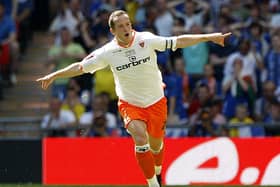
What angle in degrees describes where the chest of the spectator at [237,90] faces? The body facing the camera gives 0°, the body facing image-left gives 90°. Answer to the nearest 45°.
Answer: approximately 0°

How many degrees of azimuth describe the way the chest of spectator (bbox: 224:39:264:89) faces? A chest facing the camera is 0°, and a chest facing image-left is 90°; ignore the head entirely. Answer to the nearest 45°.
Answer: approximately 0°

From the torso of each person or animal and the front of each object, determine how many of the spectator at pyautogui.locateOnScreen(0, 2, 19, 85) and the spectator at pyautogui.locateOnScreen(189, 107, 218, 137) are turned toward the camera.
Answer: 2
